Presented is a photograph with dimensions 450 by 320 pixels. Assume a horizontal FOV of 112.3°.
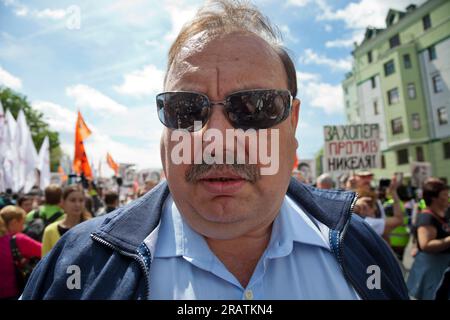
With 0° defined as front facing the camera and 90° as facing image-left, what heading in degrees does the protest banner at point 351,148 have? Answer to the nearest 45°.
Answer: approximately 0°

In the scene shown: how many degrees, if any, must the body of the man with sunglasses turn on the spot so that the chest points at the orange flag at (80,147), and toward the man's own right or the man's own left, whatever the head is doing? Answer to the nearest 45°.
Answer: approximately 135° to the man's own right

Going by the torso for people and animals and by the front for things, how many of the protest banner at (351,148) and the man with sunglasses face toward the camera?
2

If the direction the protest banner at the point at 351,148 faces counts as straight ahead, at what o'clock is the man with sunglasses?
The man with sunglasses is roughly at 12 o'clock from the protest banner.

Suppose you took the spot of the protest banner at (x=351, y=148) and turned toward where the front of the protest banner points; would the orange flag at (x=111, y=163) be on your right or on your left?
on your right

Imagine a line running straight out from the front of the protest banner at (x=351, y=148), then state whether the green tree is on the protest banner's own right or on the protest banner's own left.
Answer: on the protest banner's own right
